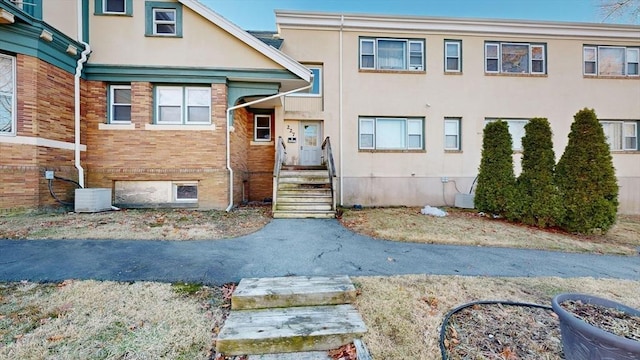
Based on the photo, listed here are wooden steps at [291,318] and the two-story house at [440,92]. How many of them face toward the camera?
2

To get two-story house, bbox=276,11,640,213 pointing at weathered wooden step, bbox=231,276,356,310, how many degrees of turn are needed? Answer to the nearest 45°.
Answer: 0° — it already faces it

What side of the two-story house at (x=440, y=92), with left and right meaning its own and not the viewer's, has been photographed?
front

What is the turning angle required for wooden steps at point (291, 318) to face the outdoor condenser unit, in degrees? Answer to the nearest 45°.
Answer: approximately 135° to its right

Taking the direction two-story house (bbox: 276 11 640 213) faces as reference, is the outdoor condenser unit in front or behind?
in front

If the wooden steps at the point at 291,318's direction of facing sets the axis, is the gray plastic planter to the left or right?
on its left

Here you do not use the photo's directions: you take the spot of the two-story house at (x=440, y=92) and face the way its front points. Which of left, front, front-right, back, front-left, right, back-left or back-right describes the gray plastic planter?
front

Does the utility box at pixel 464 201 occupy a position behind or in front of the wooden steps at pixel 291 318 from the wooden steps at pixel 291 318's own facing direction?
behind

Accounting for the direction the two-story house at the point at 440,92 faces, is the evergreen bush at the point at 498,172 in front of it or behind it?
in front

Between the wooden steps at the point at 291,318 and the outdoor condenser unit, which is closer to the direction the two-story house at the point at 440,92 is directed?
the wooden steps
